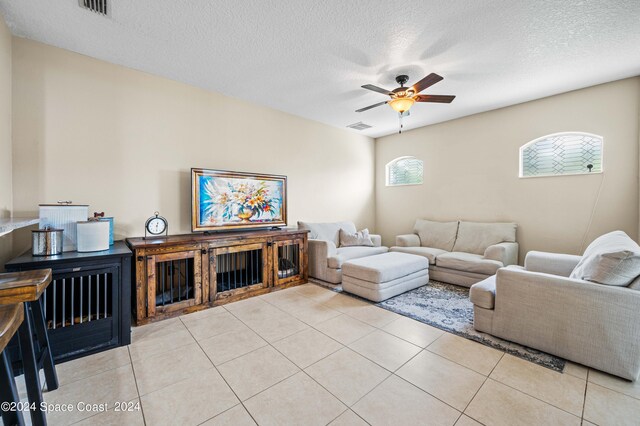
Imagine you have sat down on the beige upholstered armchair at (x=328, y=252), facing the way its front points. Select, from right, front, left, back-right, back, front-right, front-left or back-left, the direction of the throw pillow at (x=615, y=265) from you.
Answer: front

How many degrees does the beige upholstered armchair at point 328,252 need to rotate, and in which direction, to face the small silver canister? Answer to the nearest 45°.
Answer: approximately 90° to its right

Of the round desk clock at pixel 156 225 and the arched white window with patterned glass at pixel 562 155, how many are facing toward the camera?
2

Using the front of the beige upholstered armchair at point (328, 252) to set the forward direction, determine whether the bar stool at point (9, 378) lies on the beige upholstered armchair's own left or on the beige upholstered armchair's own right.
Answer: on the beige upholstered armchair's own right

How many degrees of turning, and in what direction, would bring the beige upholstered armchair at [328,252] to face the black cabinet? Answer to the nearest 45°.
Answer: approximately 90° to its right

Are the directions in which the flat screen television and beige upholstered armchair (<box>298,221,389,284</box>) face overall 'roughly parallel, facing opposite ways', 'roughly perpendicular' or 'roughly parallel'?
roughly parallel

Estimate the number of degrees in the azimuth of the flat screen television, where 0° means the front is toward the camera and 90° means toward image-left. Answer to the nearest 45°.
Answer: approximately 315°

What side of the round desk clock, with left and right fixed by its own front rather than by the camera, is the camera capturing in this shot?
front

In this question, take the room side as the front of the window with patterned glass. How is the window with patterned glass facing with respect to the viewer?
toward the camera

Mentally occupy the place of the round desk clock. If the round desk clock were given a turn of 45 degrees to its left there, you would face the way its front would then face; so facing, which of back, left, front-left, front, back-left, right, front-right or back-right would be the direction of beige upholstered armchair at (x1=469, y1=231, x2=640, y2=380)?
front

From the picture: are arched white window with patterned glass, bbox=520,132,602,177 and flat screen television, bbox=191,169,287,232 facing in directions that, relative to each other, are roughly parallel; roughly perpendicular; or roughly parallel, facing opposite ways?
roughly perpendicular
